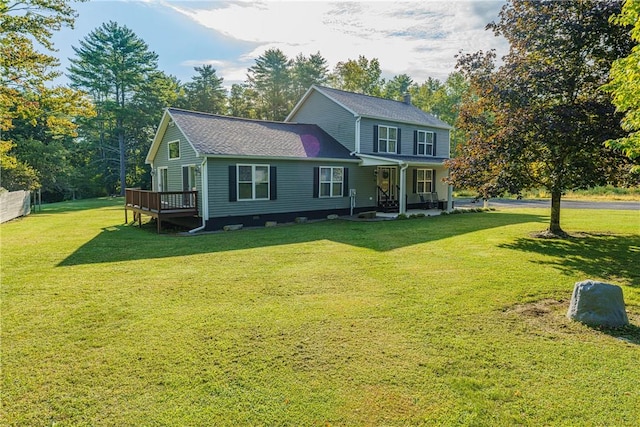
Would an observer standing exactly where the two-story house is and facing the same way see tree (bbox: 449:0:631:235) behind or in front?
in front

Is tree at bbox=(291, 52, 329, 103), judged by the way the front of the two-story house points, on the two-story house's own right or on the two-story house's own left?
on the two-story house's own left

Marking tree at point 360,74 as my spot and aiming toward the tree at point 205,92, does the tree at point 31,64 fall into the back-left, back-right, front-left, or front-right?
front-left

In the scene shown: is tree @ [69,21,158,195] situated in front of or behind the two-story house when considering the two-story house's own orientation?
behind

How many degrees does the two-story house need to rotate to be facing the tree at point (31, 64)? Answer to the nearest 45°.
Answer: approximately 135° to its right

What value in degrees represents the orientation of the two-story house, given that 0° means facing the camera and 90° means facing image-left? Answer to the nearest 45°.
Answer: approximately 315°

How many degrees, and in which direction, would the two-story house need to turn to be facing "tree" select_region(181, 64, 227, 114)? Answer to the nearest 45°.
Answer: approximately 135° to its left

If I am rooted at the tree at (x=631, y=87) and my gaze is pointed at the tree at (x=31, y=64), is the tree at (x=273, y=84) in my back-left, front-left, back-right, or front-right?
front-right

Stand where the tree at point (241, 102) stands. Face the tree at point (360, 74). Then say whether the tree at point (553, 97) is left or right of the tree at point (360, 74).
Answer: right

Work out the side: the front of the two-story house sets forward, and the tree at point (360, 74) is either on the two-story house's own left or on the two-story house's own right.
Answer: on the two-story house's own left

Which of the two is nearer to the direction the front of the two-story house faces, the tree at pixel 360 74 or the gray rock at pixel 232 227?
the gray rock

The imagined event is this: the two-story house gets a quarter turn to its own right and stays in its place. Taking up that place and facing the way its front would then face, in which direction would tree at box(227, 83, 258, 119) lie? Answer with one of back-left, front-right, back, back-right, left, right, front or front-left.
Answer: back-right

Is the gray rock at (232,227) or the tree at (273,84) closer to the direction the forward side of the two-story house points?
the gray rock
